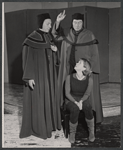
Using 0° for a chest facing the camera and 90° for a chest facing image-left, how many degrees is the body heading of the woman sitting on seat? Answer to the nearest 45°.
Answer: approximately 0°

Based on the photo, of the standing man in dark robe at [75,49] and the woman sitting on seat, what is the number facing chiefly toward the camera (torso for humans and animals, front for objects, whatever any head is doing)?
2
